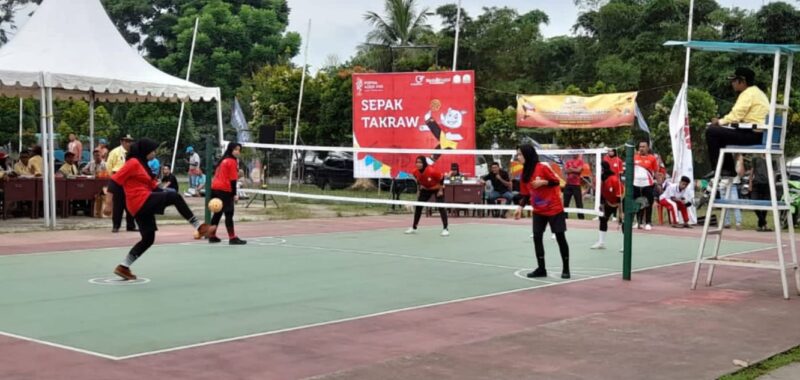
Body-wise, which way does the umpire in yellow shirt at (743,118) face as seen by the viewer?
to the viewer's left

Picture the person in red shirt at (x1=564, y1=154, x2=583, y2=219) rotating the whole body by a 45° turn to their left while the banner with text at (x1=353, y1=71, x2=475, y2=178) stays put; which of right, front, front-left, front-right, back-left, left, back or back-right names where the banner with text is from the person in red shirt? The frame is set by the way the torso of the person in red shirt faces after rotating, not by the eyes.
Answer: back

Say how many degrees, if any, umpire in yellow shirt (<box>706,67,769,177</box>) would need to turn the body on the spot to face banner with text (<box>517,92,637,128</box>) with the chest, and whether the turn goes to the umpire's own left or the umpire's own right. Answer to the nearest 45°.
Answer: approximately 90° to the umpire's own right

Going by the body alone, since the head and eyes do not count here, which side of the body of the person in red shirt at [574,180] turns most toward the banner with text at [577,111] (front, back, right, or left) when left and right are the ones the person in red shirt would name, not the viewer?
back

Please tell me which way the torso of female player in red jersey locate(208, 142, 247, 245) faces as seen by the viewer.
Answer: to the viewer's right

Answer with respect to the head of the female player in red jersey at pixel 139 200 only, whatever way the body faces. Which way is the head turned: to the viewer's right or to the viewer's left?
to the viewer's right

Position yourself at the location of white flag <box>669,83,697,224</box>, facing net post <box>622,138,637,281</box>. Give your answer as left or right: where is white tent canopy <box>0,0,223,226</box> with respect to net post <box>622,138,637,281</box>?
right

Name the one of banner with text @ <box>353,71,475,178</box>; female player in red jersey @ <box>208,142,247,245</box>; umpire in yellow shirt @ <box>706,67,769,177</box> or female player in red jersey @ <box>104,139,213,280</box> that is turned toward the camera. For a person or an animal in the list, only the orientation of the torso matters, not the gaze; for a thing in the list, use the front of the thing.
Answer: the banner with text

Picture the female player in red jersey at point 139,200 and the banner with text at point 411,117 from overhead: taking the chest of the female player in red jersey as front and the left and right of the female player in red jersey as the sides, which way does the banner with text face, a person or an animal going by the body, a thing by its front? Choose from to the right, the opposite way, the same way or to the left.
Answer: to the right

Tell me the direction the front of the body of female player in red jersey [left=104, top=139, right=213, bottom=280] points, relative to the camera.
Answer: to the viewer's right

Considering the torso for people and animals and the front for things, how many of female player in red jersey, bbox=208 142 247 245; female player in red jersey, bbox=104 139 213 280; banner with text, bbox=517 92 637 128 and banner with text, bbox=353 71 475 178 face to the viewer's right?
2
